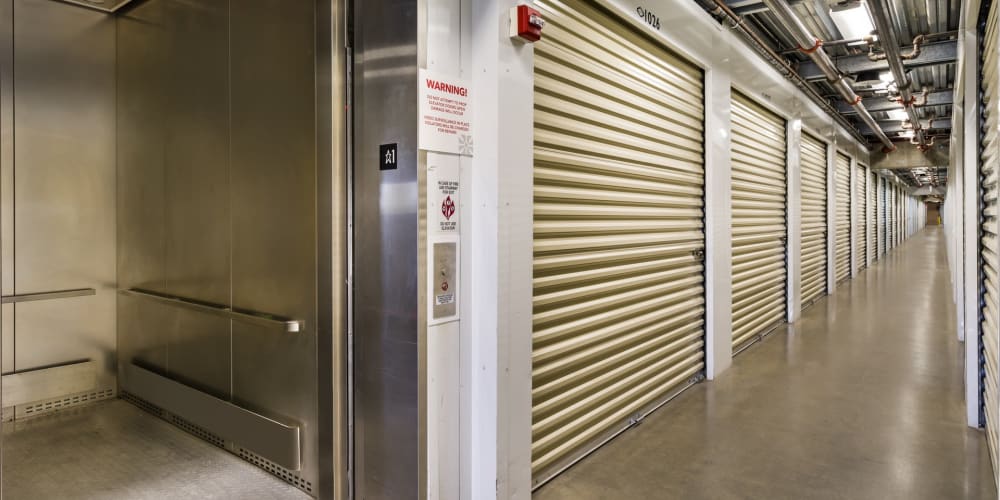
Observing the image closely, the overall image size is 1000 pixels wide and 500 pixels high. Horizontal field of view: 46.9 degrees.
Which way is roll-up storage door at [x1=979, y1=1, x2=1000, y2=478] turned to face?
to the viewer's left

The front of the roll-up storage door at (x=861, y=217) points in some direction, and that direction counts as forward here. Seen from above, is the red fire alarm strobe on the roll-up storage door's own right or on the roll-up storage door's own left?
on the roll-up storage door's own right

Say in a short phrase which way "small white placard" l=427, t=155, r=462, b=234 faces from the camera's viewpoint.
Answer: facing the viewer and to the right of the viewer

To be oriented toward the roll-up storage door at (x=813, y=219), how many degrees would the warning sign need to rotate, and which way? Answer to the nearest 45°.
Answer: approximately 90° to its left

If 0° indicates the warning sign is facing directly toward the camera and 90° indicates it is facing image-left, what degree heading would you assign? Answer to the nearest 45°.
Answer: approximately 315°

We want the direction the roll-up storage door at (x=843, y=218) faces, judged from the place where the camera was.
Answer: facing to the right of the viewer

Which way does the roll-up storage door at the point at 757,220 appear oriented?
to the viewer's right

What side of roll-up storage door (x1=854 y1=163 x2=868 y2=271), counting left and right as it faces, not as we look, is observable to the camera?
right

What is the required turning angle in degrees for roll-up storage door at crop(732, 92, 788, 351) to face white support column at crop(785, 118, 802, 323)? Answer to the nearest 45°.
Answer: approximately 90° to its left

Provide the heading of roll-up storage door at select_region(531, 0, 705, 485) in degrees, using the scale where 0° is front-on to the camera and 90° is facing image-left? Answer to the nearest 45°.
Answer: approximately 315°
